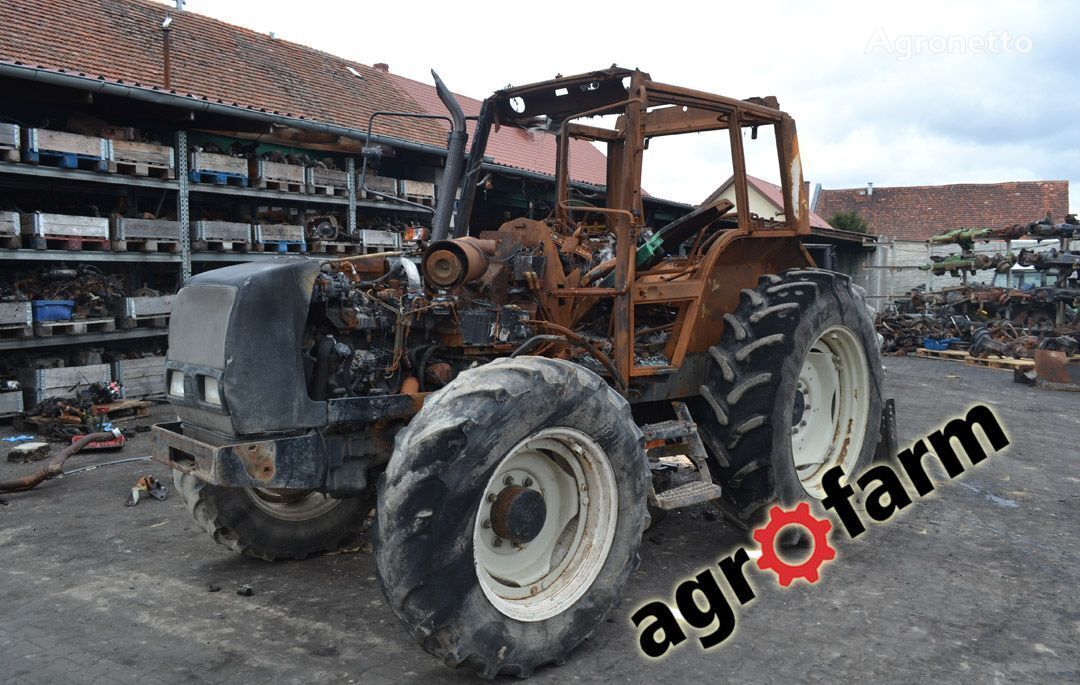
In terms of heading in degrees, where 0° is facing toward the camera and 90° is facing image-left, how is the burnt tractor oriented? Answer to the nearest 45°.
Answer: approximately 45°

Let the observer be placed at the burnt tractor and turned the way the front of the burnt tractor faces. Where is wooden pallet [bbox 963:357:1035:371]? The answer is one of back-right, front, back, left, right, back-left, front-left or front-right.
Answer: back

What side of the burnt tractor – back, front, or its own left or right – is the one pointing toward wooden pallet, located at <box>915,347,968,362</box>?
back

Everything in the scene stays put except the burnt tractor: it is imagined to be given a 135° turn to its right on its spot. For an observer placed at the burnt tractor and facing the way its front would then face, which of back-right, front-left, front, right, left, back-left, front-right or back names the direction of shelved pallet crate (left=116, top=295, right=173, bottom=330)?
front-left

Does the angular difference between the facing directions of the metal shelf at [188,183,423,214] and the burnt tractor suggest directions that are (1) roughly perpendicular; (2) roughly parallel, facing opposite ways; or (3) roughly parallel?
roughly perpendicular

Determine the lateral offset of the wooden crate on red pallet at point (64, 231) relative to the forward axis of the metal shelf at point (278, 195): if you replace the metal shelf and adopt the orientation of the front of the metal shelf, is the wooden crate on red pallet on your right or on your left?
on your right

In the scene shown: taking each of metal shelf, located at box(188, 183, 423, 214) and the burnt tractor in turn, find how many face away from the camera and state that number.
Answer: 0

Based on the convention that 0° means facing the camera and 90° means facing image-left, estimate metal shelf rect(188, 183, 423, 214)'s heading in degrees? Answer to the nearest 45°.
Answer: approximately 315°

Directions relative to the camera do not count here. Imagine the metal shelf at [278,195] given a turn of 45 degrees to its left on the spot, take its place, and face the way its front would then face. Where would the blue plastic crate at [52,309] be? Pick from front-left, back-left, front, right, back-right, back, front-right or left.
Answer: back-right

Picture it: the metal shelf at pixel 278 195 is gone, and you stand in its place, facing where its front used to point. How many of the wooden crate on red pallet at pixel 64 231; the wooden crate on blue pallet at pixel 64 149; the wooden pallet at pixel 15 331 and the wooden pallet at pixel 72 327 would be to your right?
4

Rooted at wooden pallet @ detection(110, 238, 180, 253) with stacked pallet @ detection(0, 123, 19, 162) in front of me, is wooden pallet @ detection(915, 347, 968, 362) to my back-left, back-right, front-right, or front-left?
back-left

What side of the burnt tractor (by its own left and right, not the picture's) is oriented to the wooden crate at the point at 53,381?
right

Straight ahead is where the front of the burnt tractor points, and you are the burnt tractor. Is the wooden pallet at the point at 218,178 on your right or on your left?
on your right
